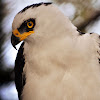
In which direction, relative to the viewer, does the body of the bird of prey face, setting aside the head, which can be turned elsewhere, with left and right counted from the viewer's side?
facing the viewer and to the left of the viewer
